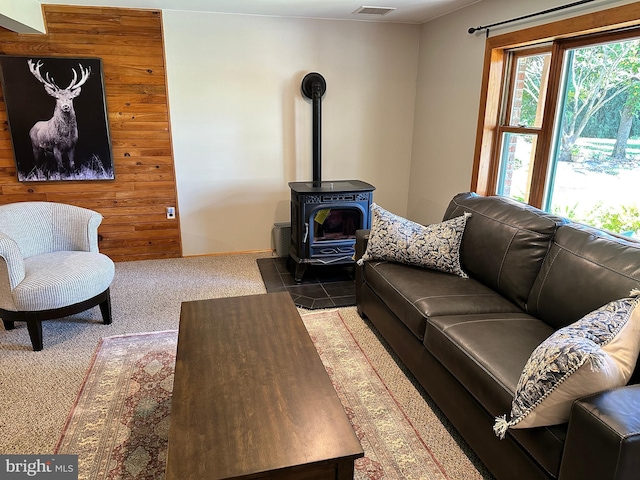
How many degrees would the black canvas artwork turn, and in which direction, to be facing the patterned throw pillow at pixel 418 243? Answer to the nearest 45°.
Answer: approximately 45° to its left

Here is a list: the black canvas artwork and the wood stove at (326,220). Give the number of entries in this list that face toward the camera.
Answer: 2

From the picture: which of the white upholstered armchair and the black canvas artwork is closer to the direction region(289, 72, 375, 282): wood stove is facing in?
the white upholstered armchair

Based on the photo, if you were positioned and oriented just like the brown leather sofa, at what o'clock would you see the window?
The window is roughly at 5 o'clock from the brown leather sofa.

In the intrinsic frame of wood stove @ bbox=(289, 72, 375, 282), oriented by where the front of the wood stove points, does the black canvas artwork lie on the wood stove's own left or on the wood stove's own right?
on the wood stove's own right

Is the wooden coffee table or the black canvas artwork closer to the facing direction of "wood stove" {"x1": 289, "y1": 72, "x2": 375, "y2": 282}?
the wooden coffee table

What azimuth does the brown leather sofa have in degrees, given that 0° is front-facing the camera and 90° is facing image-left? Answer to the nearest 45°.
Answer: approximately 45°

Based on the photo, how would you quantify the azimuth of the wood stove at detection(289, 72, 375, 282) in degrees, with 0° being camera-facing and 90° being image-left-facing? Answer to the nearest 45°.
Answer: approximately 0°

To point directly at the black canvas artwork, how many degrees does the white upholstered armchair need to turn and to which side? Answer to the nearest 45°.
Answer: approximately 135° to its left
